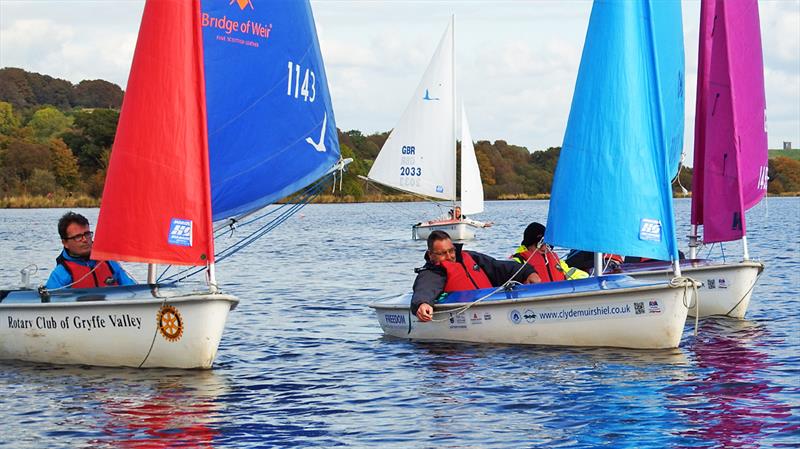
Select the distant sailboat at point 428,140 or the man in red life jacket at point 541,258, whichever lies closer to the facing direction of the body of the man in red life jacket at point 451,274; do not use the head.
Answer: the man in red life jacket

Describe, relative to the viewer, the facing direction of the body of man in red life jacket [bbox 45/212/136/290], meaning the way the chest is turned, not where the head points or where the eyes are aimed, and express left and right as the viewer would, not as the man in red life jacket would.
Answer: facing the viewer and to the right of the viewer

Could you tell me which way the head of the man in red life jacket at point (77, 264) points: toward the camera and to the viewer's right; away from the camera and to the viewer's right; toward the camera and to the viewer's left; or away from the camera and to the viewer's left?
toward the camera and to the viewer's right

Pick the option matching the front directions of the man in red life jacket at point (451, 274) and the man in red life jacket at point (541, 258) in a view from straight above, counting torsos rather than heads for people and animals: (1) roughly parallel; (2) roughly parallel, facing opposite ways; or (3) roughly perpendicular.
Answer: roughly parallel

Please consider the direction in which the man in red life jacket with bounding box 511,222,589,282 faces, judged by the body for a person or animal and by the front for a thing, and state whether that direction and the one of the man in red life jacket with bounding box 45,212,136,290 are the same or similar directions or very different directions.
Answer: same or similar directions

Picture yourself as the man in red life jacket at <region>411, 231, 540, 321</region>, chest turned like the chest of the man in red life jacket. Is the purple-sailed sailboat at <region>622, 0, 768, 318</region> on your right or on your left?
on your left

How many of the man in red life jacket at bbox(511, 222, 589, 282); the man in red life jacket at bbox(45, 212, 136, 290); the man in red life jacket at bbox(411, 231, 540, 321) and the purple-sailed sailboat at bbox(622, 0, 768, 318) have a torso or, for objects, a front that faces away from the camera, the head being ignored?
0

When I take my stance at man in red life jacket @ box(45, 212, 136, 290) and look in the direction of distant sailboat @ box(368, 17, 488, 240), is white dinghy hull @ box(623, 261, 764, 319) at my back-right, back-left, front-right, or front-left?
front-right

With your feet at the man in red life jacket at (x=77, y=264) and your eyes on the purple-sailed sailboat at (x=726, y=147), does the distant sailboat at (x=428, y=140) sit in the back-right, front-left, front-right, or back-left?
front-left
